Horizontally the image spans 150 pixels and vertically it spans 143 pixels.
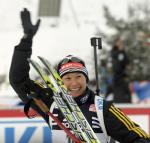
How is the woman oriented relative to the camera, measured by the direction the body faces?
toward the camera

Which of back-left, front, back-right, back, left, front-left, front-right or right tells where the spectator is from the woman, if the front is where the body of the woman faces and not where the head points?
back

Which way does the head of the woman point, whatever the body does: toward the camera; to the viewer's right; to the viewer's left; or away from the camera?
toward the camera
